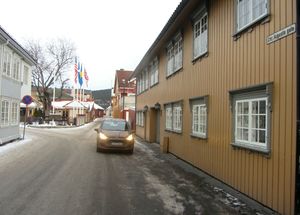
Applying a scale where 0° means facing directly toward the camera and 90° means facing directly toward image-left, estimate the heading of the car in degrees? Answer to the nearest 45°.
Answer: approximately 0°

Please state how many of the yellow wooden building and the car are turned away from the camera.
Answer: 0

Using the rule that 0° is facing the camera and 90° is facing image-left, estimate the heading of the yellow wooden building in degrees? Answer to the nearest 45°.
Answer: approximately 45°

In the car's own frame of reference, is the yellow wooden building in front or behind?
in front

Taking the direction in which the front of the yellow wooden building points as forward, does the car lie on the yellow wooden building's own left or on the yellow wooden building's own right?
on the yellow wooden building's own right
